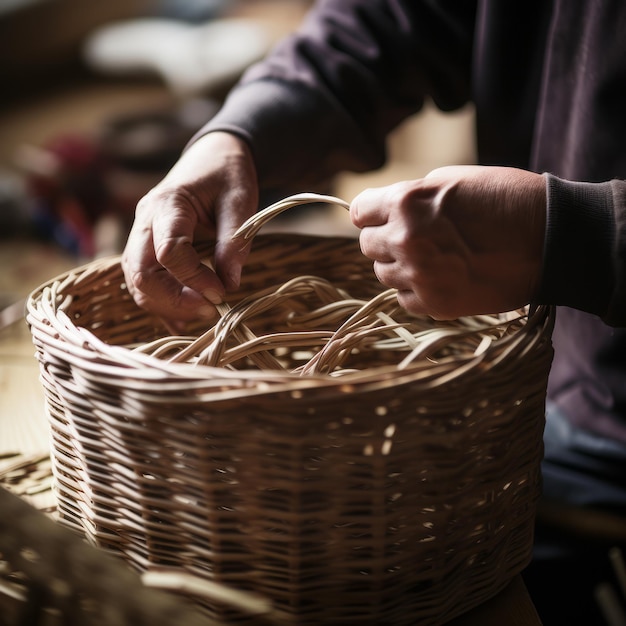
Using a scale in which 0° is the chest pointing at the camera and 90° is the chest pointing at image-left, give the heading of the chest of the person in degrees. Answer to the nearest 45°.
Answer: approximately 45°
